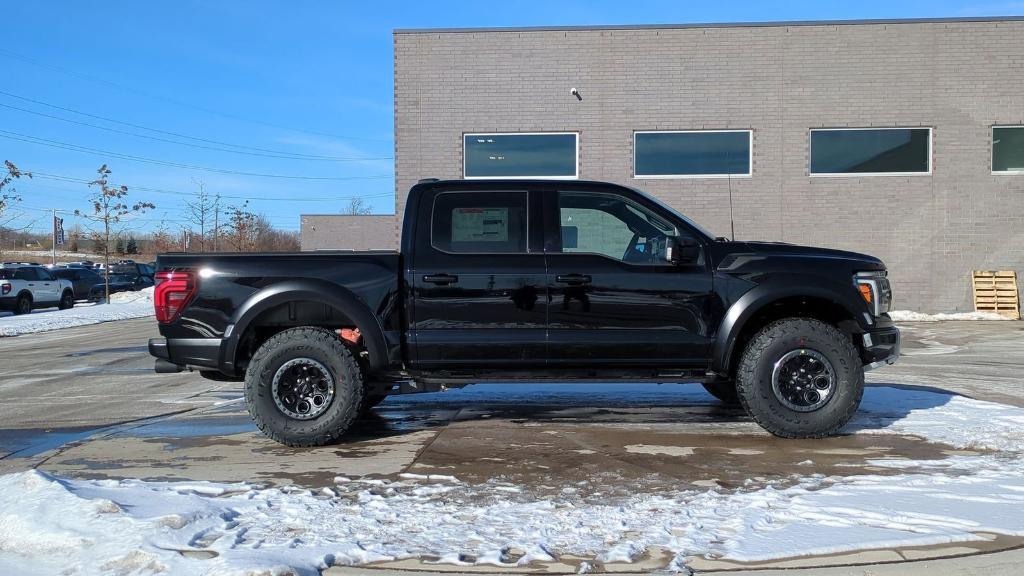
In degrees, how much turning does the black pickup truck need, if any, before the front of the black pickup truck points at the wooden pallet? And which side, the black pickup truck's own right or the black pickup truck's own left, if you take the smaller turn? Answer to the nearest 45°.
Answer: approximately 45° to the black pickup truck's own left

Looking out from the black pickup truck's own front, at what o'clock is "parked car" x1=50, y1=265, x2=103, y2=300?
The parked car is roughly at 8 o'clock from the black pickup truck.

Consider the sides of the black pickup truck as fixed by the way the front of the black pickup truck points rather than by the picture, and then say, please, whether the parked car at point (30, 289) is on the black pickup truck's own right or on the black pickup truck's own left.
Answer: on the black pickup truck's own left

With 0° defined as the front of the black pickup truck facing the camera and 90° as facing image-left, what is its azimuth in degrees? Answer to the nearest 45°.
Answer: approximately 270°

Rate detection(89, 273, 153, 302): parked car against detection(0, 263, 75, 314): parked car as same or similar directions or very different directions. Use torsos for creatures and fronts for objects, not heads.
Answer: same or similar directions

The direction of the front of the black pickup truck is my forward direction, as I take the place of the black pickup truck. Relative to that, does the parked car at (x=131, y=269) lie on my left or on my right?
on my left
